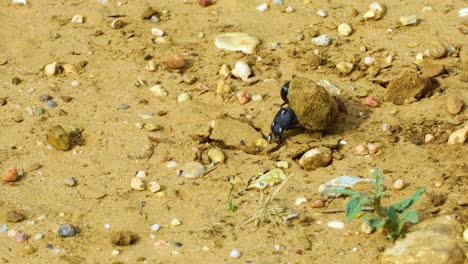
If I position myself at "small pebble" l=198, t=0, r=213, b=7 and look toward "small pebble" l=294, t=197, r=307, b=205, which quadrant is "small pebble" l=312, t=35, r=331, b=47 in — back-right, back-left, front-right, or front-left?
front-left

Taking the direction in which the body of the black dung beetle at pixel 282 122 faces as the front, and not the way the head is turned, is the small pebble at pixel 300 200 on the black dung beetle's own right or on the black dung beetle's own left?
on the black dung beetle's own left

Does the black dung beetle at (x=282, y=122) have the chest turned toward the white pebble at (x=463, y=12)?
no

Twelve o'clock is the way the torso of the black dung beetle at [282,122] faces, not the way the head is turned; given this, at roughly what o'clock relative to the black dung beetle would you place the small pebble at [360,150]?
The small pebble is roughly at 8 o'clock from the black dung beetle.

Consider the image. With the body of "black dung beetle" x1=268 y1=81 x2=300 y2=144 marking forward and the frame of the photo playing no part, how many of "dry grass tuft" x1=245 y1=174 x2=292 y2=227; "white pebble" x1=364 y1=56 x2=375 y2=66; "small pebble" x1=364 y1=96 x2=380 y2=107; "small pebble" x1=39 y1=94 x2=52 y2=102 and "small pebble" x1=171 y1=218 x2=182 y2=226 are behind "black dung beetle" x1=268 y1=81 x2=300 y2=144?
2

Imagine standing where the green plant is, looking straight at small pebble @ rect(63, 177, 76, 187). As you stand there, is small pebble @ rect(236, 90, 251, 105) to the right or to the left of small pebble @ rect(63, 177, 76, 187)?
right

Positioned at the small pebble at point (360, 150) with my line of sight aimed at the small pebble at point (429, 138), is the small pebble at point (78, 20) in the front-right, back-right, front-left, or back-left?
back-left

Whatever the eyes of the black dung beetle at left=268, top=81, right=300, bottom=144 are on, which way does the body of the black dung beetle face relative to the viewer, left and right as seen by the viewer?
facing the viewer and to the left of the viewer

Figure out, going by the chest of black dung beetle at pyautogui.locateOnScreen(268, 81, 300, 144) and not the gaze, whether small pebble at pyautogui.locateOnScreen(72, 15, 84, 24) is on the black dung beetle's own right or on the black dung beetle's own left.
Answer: on the black dung beetle's own right

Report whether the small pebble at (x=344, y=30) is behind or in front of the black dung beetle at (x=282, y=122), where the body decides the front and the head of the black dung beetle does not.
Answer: behind

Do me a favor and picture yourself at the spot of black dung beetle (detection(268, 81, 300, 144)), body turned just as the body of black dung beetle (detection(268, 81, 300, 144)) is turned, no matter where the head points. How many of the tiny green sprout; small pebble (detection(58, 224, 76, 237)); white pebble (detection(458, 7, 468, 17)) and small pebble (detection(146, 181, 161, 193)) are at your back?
1

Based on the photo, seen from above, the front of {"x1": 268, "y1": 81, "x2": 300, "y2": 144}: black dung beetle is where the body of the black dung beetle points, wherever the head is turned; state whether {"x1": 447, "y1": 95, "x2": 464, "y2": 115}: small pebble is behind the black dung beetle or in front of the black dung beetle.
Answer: behind

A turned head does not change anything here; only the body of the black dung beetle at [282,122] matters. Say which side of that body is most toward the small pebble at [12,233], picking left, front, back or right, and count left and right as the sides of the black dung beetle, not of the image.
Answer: front

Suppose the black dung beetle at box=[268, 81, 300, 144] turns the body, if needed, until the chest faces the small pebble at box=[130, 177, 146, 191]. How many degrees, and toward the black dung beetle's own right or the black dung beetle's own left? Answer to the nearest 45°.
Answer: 0° — it already faces it

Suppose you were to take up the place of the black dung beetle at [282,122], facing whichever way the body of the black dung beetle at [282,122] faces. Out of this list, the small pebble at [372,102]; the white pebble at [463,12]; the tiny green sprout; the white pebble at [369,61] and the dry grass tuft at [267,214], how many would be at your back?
3

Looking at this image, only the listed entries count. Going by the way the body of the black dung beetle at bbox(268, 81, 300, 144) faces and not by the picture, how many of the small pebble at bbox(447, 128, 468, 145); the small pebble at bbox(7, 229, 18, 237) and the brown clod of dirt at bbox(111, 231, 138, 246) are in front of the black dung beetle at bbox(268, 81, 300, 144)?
2

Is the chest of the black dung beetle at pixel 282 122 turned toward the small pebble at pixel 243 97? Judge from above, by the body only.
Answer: no

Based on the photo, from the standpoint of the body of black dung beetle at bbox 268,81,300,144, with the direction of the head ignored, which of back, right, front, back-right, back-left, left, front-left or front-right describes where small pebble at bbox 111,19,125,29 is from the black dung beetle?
right

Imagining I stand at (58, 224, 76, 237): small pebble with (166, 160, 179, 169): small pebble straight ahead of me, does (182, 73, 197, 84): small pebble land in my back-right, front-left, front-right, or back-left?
front-left
